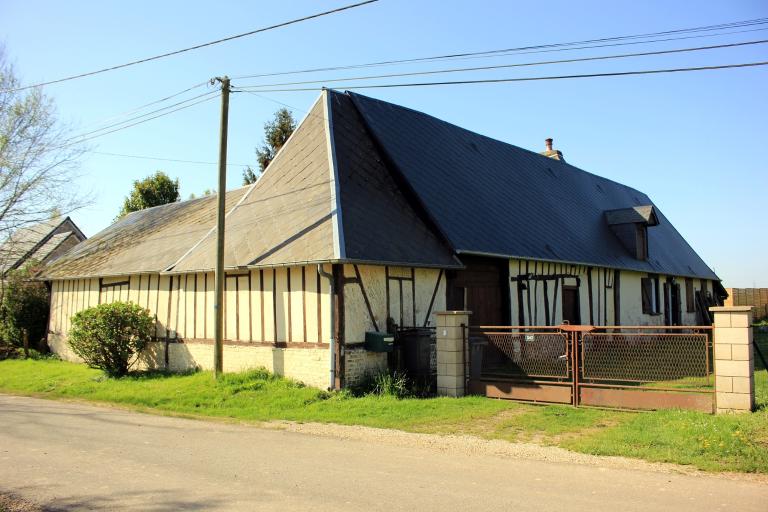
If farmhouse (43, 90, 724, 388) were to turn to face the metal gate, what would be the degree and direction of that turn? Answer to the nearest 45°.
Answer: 0° — it already faces it

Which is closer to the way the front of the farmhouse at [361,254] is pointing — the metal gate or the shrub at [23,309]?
the metal gate

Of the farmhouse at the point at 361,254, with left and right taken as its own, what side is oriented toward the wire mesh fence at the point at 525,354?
front

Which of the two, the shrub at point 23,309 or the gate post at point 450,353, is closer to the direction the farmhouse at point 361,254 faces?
the gate post

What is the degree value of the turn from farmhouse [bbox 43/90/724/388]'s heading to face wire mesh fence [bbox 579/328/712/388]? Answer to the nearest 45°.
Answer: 0° — it already faces it

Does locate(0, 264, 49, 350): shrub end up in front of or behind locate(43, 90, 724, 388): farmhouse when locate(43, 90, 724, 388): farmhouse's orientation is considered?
behind

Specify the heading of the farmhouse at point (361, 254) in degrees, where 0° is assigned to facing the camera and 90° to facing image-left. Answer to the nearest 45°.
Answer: approximately 315°

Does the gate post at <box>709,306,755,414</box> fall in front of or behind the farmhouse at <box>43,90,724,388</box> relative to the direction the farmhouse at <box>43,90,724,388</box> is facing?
in front
